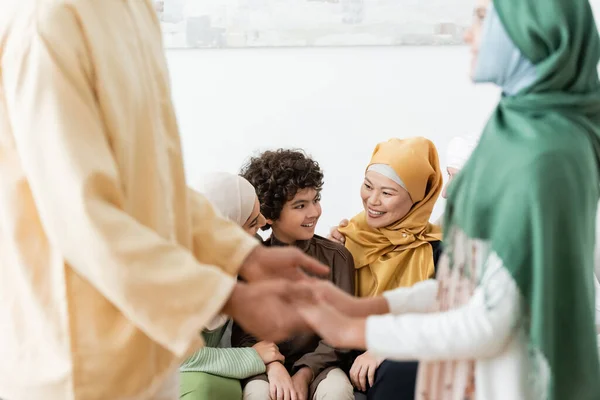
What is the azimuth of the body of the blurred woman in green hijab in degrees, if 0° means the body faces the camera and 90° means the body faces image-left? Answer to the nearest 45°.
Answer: approximately 90°

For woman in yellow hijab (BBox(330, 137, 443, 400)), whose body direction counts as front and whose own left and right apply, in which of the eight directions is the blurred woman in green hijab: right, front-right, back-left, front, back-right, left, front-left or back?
front-left

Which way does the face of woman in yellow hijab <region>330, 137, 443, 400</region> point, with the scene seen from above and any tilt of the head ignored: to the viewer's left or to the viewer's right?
to the viewer's left

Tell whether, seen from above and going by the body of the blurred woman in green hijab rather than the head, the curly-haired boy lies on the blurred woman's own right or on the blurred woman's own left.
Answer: on the blurred woman's own right

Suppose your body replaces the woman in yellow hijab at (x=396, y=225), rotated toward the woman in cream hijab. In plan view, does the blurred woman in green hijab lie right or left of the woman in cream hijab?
left

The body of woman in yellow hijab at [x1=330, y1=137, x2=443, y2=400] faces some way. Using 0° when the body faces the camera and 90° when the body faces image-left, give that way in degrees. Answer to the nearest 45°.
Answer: approximately 45°

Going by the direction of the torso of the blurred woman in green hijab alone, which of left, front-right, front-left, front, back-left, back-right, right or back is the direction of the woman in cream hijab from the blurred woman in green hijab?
front-right

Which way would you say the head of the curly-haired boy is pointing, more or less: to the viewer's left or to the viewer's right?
to the viewer's right

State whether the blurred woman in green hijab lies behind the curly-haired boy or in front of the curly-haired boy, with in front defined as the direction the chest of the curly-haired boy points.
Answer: in front

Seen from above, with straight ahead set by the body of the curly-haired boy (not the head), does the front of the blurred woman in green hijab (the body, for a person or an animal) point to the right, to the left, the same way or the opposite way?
to the right

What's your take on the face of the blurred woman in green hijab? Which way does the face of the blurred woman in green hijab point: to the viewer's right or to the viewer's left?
to the viewer's left

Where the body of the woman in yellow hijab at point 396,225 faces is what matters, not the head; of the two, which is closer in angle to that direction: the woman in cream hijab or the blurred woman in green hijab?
the woman in cream hijab
